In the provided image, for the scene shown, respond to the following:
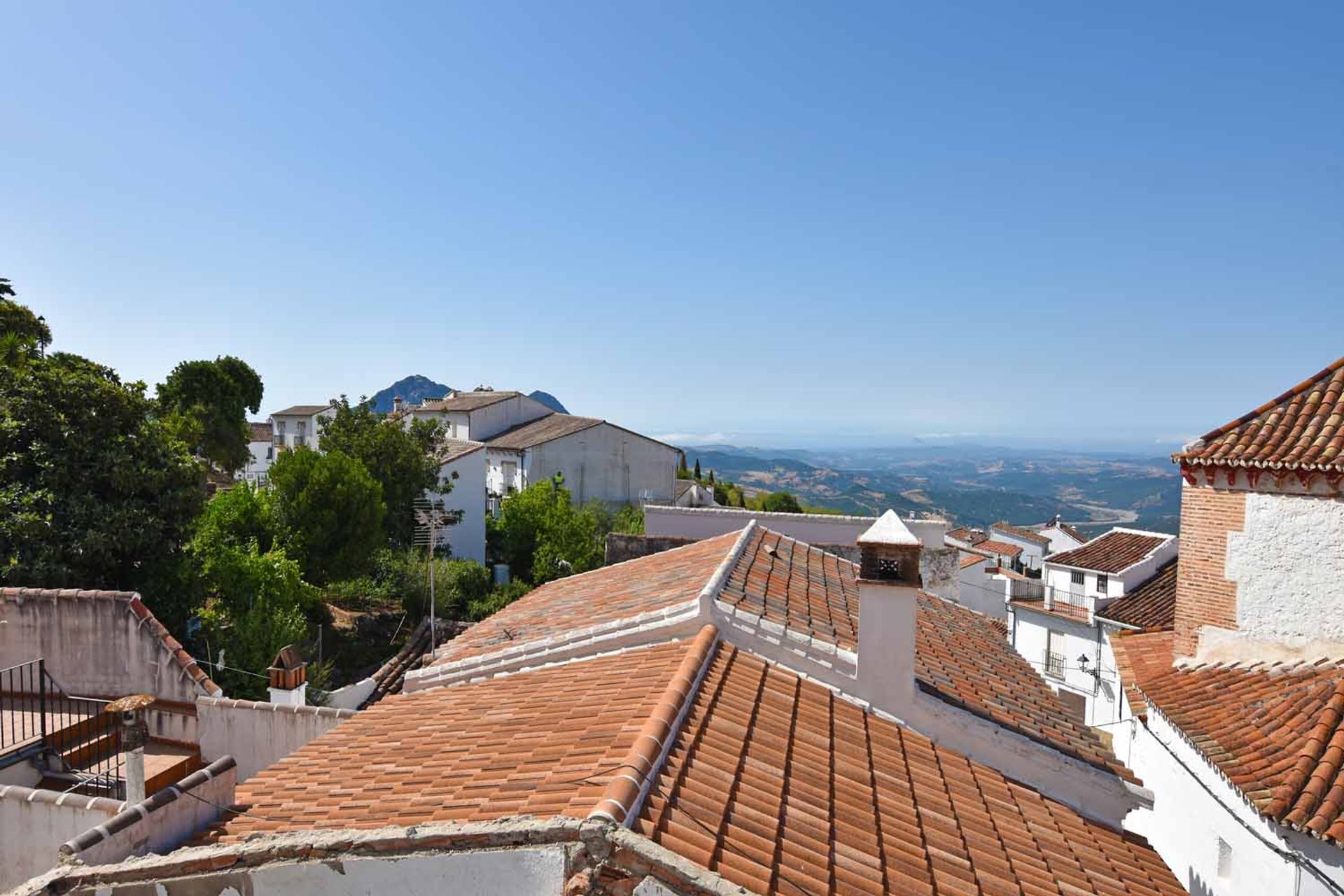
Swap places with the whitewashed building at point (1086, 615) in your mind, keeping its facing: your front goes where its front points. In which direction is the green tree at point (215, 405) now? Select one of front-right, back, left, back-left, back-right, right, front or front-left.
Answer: front-right

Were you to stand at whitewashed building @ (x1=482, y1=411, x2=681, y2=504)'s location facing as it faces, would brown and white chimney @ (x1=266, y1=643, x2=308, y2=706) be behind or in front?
in front

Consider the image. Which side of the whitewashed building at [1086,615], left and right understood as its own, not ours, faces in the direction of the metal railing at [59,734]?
front

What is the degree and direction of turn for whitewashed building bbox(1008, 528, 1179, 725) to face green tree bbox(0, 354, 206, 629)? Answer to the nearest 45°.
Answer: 0° — it already faces it

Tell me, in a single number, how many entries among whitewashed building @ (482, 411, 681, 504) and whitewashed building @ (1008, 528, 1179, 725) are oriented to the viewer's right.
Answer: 0

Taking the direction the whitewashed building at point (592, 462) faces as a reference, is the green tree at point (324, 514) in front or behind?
in front

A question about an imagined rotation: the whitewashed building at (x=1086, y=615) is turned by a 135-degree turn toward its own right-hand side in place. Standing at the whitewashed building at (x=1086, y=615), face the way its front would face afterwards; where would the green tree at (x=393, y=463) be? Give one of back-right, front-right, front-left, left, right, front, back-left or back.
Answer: left

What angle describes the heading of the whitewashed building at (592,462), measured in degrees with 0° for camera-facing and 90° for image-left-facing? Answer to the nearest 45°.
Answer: approximately 45°

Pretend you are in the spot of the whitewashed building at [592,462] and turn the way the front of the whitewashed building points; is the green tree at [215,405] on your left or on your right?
on your right

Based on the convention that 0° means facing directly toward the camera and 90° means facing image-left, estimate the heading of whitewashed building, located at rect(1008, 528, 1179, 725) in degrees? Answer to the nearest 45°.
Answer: approximately 45°

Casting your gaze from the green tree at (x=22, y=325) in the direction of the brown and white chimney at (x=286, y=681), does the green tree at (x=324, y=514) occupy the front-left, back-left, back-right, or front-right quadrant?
front-left

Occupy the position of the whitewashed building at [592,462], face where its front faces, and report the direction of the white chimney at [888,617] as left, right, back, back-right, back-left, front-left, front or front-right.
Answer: front-left
